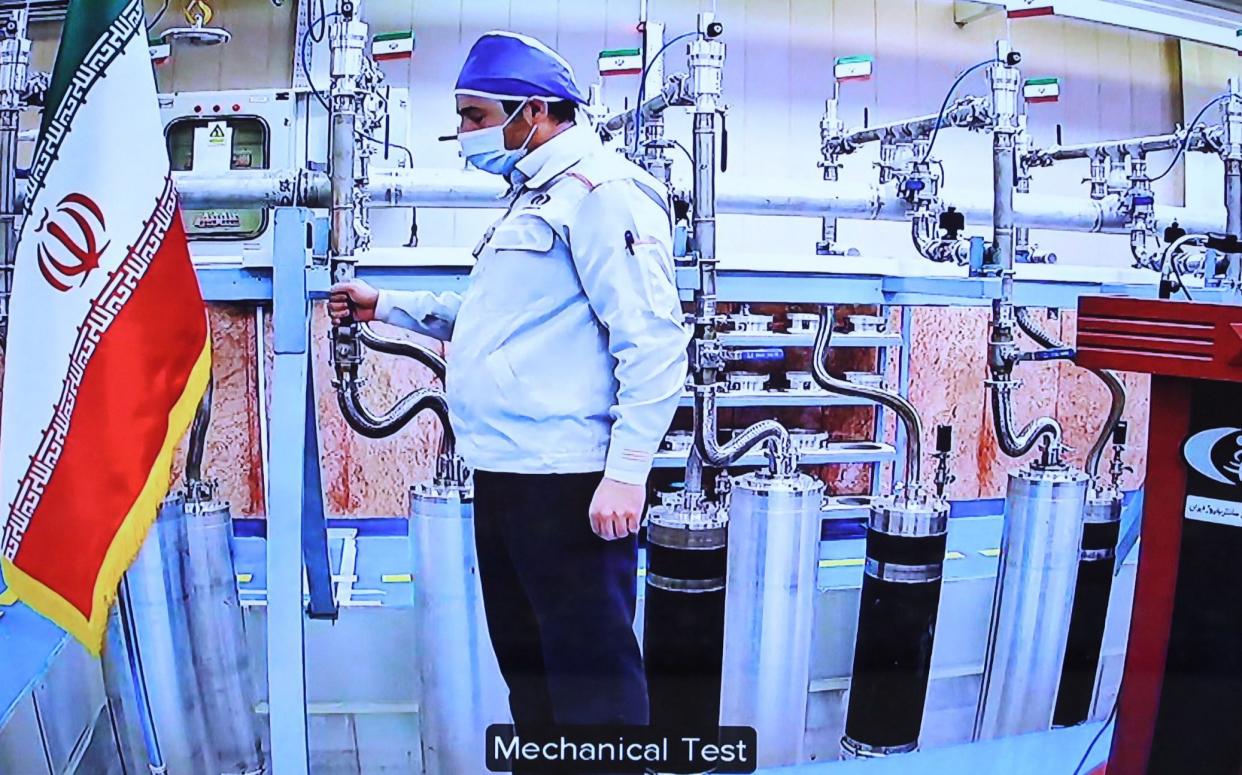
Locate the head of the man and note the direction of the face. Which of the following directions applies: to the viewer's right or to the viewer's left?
to the viewer's left

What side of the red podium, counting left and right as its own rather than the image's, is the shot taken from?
front

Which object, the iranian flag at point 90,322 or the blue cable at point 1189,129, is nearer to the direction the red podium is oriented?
the iranian flag

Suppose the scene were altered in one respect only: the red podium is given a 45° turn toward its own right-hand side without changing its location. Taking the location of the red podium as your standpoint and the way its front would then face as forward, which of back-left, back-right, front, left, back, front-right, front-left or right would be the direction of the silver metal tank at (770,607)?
front-right

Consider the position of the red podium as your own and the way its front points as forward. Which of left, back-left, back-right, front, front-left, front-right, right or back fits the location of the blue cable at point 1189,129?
back

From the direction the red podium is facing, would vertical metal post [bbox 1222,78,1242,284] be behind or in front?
behind

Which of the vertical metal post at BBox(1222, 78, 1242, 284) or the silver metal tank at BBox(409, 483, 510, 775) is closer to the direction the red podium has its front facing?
the silver metal tank

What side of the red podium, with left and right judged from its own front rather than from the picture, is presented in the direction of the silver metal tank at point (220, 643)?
right

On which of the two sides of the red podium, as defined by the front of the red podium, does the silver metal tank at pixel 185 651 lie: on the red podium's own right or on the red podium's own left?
on the red podium's own right
